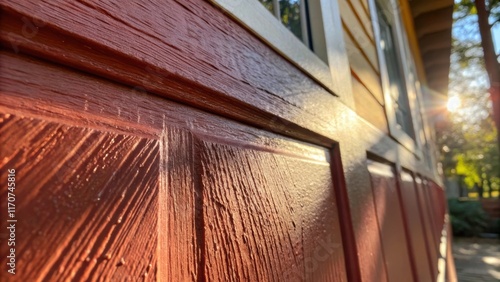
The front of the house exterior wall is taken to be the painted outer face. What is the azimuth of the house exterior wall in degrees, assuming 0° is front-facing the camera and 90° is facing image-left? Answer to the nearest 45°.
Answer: approximately 315°
